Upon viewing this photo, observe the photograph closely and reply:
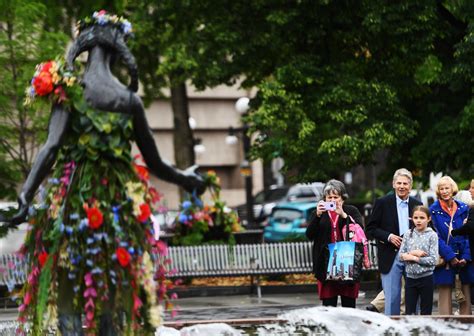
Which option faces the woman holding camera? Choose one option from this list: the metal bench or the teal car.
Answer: the metal bench

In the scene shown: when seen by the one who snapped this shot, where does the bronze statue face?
facing away from the viewer

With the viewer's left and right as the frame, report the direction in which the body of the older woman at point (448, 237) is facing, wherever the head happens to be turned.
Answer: facing the viewer

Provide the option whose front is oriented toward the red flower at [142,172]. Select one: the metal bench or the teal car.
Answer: the metal bench

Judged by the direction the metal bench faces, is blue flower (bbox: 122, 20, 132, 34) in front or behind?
in front

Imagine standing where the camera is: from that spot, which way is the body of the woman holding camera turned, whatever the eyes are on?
toward the camera

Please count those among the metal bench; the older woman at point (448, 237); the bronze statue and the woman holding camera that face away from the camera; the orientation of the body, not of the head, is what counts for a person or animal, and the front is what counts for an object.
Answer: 1

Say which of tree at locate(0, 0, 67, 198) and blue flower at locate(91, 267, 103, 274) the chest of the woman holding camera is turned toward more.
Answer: the blue flower

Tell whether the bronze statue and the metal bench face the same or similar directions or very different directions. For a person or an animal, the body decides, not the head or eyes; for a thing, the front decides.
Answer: very different directions

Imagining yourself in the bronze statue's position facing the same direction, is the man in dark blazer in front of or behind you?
in front
